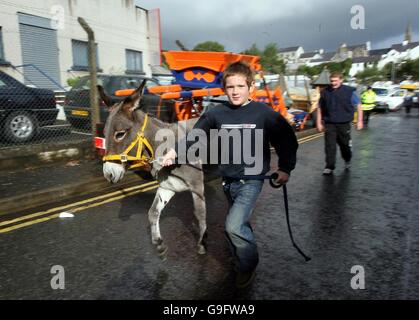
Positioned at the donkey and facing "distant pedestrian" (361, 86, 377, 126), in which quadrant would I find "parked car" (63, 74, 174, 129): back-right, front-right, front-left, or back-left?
front-left

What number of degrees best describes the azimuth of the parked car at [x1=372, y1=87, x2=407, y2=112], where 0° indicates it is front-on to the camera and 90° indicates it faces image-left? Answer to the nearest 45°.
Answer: approximately 45°

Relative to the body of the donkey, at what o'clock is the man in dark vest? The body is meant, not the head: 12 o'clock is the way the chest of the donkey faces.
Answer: The man in dark vest is roughly at 6 o'clock from the donkey.

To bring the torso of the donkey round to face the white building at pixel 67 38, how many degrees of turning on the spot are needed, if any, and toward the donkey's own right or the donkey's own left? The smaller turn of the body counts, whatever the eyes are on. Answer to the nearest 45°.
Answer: approximately 135° to the donkey's own right

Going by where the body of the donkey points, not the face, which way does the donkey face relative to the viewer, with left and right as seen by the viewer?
facing the viewer and to the left of the viewer

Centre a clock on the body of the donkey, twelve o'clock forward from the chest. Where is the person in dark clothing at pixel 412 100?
The person in dark clothing is roughly at 6 o'clock from the donkey.

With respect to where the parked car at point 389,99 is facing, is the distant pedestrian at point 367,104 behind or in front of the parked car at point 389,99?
in front

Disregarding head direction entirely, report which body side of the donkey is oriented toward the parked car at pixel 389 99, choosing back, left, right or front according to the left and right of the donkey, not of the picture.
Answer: back

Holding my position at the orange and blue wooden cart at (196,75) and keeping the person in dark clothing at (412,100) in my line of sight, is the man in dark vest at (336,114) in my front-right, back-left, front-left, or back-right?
front-right
